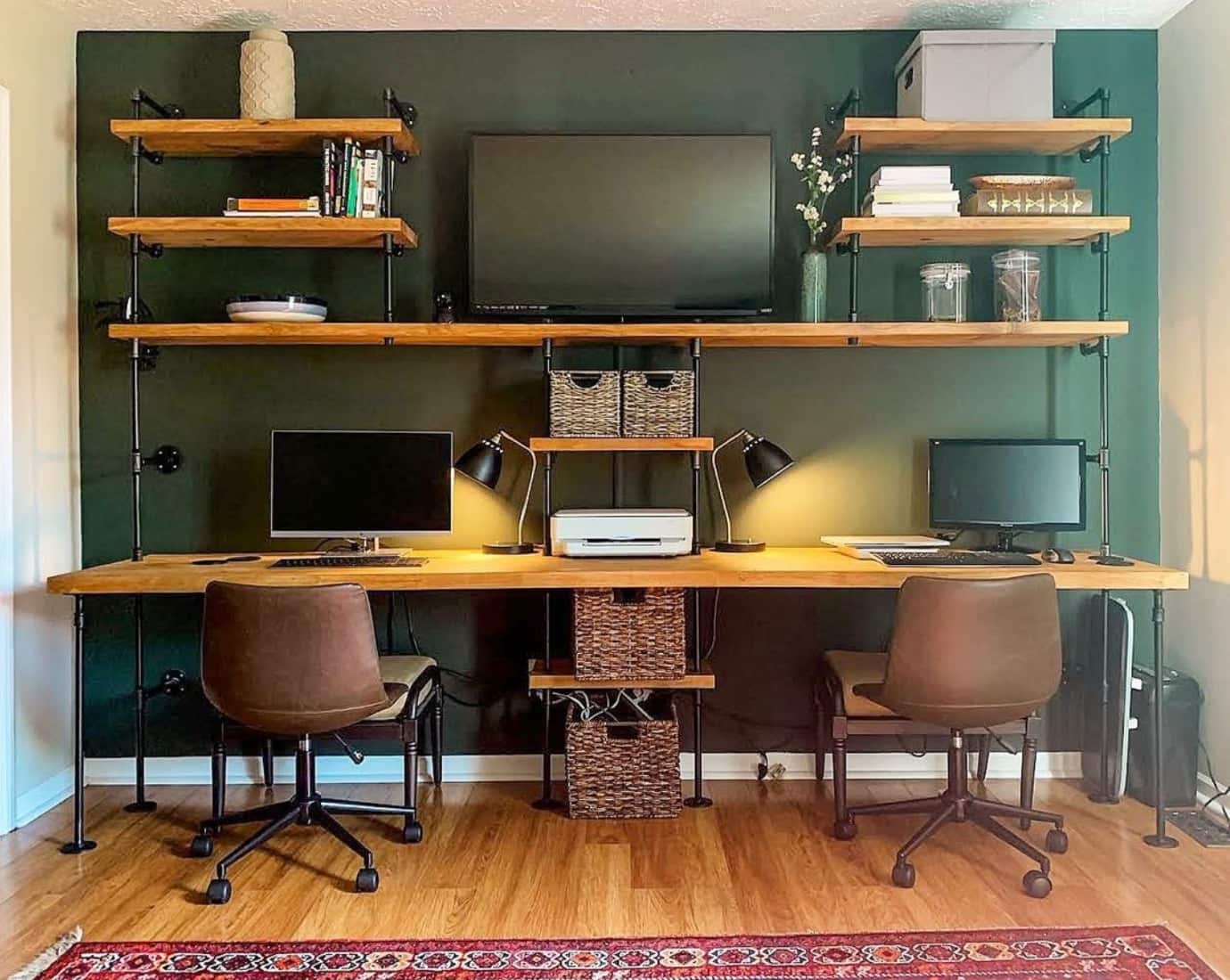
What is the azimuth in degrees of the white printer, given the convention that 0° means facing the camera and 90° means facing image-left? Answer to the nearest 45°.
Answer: approximately 0°

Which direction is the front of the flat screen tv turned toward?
toward the camera

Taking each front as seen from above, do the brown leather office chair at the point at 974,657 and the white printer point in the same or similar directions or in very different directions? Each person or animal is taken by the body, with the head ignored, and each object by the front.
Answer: very different directions

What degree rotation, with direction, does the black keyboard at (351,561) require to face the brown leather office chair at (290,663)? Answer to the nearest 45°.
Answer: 0° — it already faces it

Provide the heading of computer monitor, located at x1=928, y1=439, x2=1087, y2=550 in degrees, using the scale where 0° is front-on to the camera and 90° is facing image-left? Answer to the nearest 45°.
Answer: approximately 0°

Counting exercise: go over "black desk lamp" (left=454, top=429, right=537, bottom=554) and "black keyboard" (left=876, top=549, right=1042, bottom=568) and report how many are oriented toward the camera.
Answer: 1

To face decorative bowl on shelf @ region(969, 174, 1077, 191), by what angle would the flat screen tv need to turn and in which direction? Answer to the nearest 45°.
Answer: approximately 90° to its left

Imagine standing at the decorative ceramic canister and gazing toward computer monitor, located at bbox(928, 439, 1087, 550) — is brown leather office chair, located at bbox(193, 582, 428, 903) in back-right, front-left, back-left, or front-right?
front-right

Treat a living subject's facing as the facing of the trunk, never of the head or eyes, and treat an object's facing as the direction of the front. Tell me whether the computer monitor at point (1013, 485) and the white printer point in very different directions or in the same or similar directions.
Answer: same or similar directions

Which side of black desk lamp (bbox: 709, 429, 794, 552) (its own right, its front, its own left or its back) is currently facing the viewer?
right

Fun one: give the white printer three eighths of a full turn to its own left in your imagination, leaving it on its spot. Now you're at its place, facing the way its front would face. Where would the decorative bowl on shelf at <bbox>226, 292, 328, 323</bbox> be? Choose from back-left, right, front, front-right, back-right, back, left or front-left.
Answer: back-left

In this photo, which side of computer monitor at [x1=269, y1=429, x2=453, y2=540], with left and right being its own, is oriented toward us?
front

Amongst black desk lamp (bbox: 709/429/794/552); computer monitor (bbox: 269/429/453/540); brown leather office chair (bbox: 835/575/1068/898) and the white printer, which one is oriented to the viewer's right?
the black desk lamp

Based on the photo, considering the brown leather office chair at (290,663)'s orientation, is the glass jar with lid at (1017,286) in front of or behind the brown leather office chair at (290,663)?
in front

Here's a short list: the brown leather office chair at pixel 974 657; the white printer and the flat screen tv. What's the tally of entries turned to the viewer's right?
0

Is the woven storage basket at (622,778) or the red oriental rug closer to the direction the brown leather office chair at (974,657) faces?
the woven storage basket
